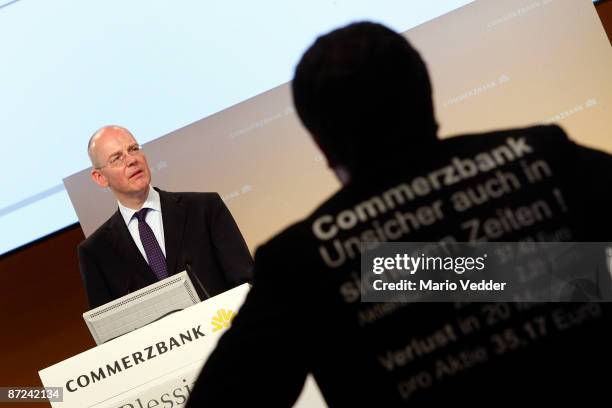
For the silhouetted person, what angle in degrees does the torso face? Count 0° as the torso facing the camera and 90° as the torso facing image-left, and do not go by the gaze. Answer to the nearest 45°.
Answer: approximately 180°
